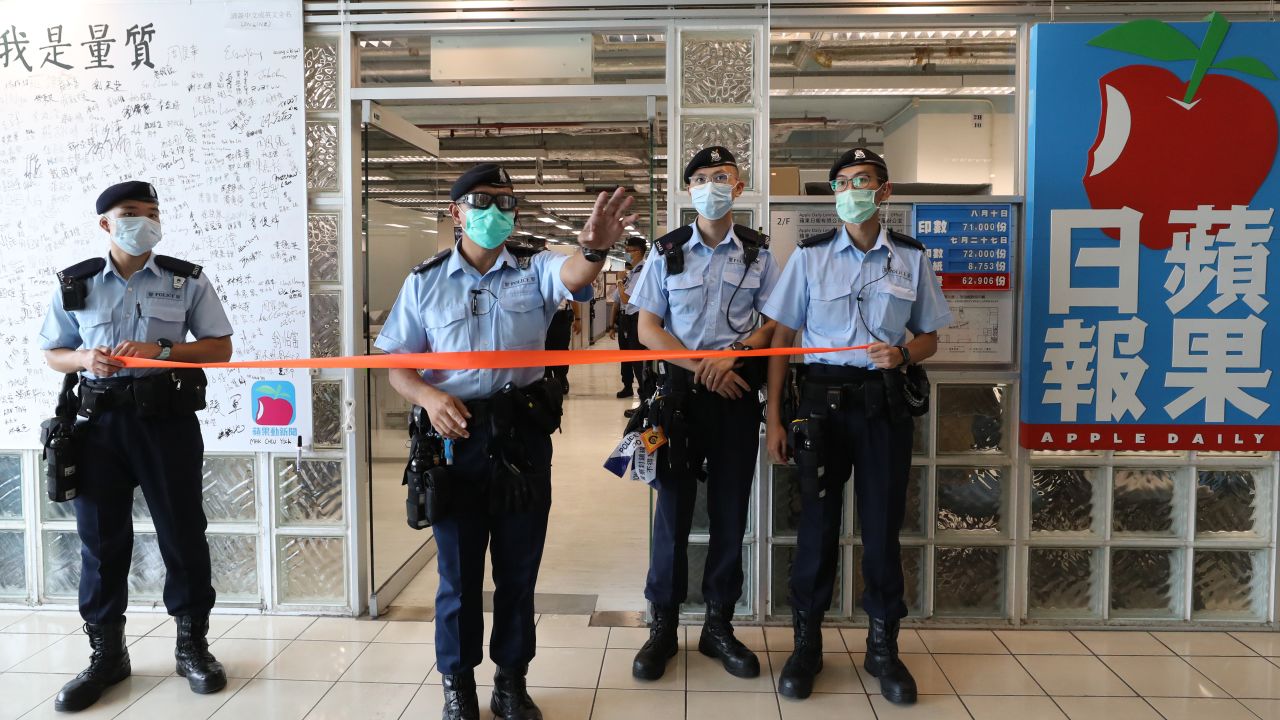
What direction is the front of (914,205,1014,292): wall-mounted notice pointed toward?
toward the camera

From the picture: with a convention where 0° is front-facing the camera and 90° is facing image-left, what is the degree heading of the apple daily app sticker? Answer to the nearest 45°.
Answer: approximately 0°

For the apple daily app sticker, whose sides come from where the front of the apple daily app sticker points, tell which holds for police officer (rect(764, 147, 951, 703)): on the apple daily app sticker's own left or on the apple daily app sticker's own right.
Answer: on the apple daily app sticker's own left

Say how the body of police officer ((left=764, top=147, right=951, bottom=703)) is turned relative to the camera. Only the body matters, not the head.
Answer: toward the camera

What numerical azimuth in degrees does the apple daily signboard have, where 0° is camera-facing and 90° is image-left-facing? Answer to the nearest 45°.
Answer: approximately 0°

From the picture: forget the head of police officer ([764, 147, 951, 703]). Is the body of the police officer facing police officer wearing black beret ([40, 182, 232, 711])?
no

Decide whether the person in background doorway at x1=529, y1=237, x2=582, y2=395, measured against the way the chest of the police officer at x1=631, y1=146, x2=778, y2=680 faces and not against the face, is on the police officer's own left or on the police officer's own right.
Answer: on the police officer's own right

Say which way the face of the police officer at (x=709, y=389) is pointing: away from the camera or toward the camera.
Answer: toward the camera

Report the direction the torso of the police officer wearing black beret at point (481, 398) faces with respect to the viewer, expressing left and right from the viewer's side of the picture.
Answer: facing the viewer

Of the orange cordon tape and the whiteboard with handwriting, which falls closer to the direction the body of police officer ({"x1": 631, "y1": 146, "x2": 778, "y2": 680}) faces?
the orange cordon tape

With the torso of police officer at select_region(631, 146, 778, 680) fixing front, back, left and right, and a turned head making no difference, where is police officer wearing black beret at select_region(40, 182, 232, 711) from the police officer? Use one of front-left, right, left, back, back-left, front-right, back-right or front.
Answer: right
